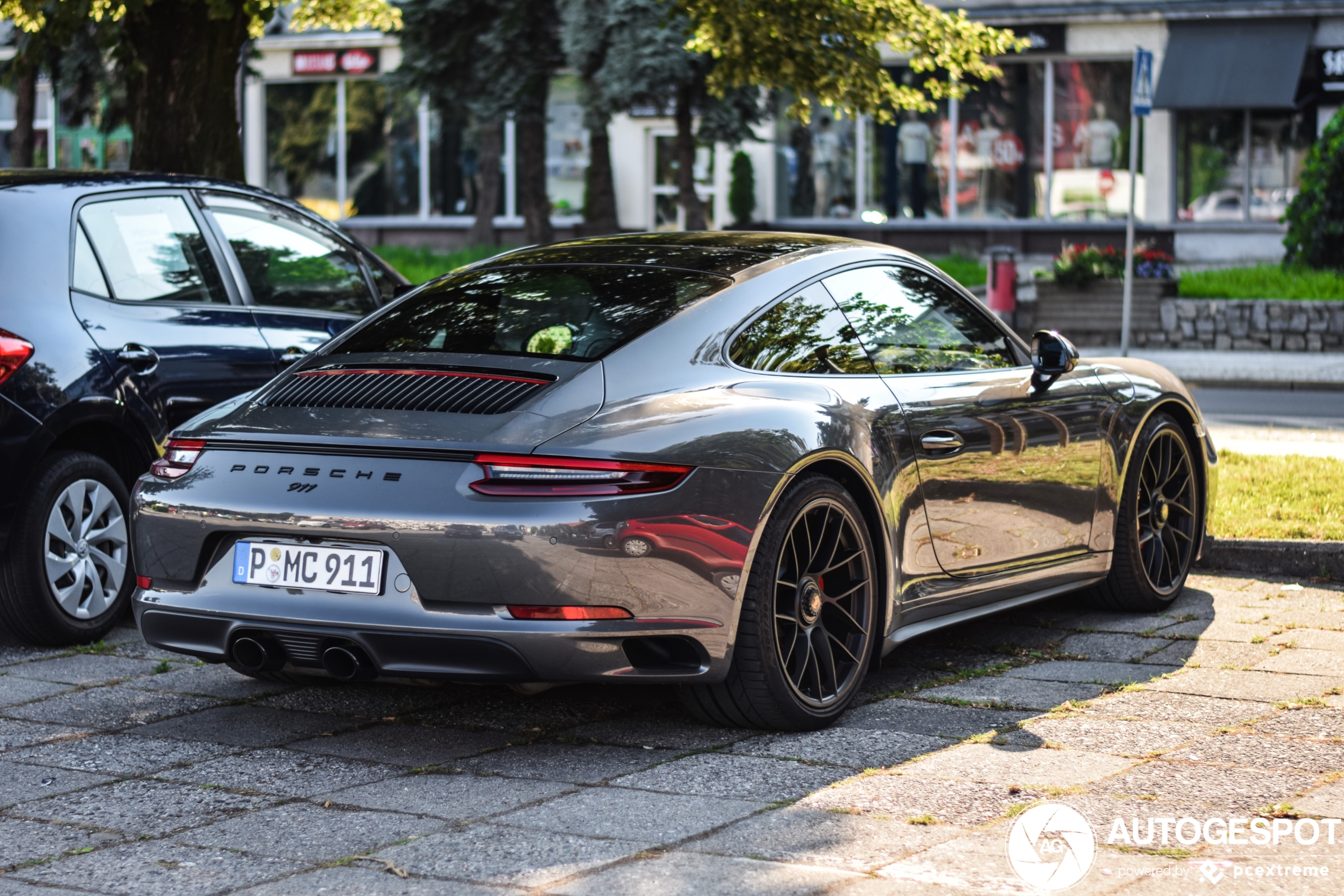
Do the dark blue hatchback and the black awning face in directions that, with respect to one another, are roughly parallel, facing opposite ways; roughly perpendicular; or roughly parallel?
roughly parallel, facing opposite ways

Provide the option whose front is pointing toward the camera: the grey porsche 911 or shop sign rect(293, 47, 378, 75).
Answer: the shop sign

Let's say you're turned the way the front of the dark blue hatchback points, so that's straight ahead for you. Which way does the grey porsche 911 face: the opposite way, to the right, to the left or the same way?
the same way

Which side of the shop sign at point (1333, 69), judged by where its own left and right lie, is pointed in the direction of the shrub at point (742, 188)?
right

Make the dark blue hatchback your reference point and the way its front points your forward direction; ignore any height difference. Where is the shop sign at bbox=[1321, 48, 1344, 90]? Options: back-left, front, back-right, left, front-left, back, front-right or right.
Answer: front

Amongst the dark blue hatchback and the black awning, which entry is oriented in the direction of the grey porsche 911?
the black awning

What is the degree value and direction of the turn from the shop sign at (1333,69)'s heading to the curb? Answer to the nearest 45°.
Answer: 0° — it already faces it

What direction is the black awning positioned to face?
toward the camera

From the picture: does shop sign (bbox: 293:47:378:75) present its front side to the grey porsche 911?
yes

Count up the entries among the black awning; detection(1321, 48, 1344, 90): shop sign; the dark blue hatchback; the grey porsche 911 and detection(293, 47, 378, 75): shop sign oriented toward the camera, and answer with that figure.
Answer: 3

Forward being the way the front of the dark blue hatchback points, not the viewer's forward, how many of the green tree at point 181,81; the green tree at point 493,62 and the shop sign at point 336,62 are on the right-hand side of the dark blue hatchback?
0

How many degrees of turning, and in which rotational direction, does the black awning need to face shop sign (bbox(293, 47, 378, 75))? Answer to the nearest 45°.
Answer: approximately 90° to its right

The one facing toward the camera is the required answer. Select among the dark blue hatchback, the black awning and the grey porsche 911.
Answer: the black awning

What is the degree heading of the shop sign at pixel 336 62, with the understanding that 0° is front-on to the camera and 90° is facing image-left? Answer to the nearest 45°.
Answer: approximately 0°

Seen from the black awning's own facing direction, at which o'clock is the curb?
The curb is roughly at 12 o'clock from the black awning.

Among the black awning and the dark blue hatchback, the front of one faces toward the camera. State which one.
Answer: the black awning

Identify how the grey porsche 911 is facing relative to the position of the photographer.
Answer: facing away from the viewer and to the right of the viewer

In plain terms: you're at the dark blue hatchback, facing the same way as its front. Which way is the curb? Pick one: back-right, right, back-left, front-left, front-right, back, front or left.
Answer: front-right

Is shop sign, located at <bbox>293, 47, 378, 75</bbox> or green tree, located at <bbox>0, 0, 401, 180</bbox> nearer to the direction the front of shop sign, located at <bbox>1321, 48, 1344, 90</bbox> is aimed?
the green tree
